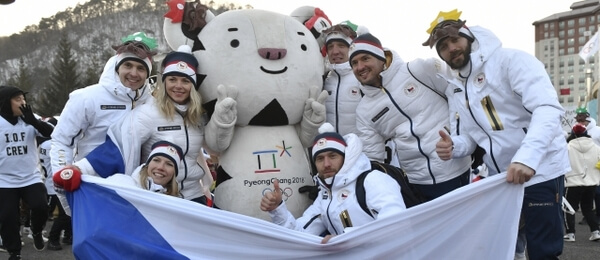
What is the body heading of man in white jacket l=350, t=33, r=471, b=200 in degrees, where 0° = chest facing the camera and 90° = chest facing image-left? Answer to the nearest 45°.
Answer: approximately 45°

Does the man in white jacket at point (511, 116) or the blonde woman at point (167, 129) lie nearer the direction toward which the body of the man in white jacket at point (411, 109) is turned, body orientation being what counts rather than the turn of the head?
the blonde woman

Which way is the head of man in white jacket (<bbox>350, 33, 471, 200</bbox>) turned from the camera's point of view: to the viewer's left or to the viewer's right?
to the viewer's left

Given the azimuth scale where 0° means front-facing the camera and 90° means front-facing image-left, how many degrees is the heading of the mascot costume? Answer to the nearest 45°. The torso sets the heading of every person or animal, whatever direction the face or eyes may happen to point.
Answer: approximately 0°

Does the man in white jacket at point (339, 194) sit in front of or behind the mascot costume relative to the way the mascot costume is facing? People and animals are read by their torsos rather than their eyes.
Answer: in front

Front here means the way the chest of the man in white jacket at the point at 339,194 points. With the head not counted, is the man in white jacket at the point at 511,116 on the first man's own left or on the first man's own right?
on the first man's own left

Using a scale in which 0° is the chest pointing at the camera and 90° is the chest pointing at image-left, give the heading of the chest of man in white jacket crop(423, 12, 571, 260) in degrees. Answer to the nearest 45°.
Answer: approximately 45°
